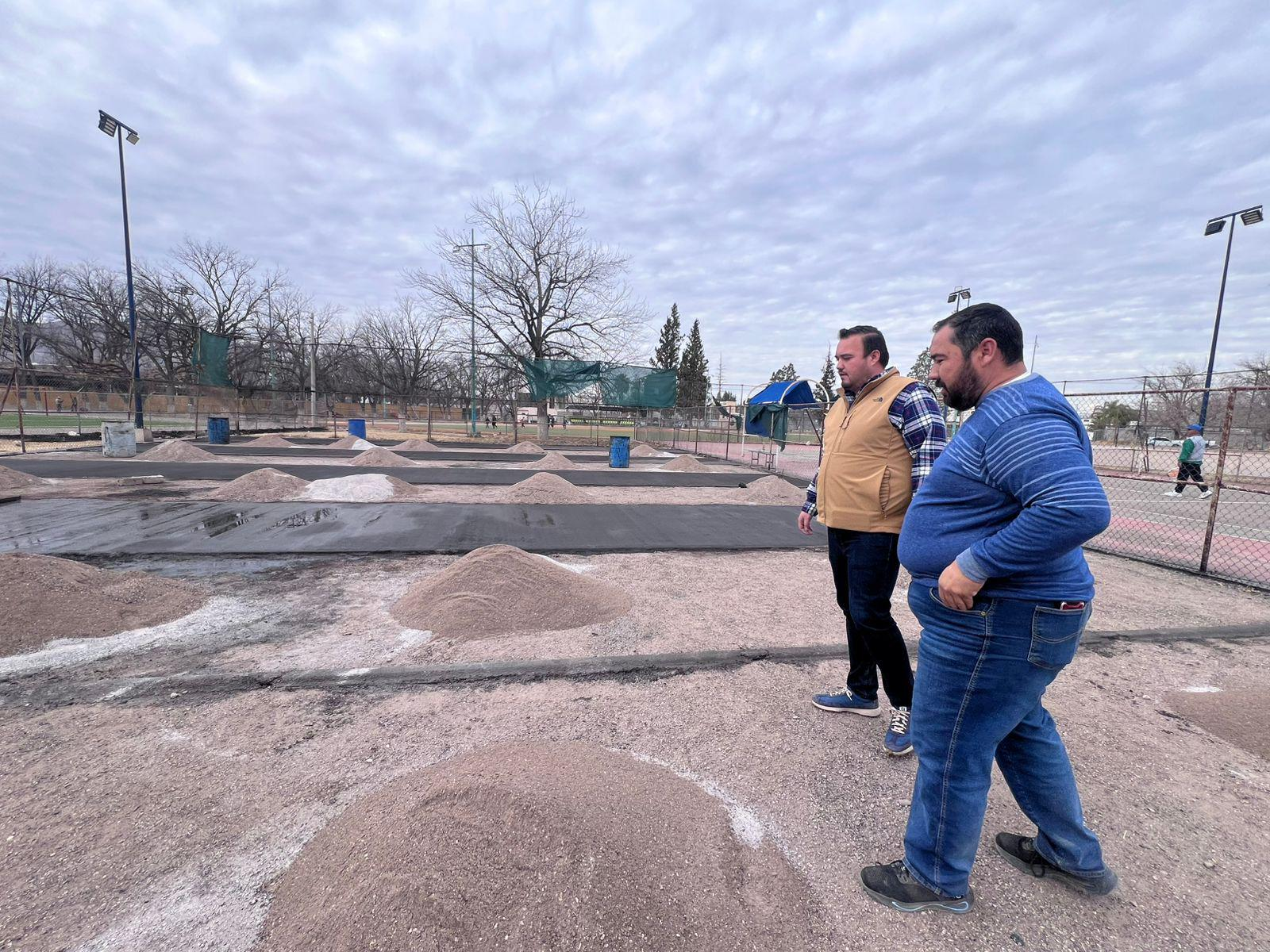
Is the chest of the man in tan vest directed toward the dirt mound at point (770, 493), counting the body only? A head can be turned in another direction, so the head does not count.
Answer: no

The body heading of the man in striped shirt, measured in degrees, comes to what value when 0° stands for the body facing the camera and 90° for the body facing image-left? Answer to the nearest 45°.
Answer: approximately 90°

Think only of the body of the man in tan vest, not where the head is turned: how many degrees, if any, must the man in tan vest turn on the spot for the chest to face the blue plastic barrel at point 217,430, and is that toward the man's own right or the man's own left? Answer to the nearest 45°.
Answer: approximately 90° to the man's own right

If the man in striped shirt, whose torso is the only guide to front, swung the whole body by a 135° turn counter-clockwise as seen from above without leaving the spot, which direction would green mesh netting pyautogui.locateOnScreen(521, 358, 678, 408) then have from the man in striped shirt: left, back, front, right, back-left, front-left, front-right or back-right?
back

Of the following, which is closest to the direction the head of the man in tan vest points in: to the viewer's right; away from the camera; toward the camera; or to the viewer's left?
to the viewer's left

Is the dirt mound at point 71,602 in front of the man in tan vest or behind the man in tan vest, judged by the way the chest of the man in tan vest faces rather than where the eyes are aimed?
in front

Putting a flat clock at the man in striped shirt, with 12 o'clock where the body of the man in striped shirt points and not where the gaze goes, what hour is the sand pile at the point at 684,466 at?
The sand pile is roughly at 2 o'clock from the man in striped shirt.

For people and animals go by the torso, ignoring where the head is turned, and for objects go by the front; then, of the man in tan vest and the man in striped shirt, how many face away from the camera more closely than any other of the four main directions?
0

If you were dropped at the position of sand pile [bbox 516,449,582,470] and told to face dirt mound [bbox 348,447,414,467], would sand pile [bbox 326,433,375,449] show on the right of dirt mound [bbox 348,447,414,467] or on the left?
right

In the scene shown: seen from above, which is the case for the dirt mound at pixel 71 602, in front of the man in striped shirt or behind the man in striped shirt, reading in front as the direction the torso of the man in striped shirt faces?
in front

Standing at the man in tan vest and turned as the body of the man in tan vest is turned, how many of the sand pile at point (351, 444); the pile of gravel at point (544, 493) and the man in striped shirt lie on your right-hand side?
2

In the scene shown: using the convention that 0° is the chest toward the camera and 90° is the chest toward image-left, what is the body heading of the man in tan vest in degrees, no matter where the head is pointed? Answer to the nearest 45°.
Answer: approximately 45°

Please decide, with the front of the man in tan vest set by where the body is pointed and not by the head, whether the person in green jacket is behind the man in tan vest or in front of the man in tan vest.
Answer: behind

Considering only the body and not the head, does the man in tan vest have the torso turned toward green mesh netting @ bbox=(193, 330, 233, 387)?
no

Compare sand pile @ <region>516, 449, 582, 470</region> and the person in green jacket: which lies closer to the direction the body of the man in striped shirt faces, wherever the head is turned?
the sand pile

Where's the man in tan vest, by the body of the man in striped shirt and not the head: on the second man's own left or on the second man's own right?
on the second man's own right

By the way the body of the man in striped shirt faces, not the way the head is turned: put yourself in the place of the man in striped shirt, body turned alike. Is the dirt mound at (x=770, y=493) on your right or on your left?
on your right

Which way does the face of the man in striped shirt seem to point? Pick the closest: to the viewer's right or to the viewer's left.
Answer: to the viewer's left
